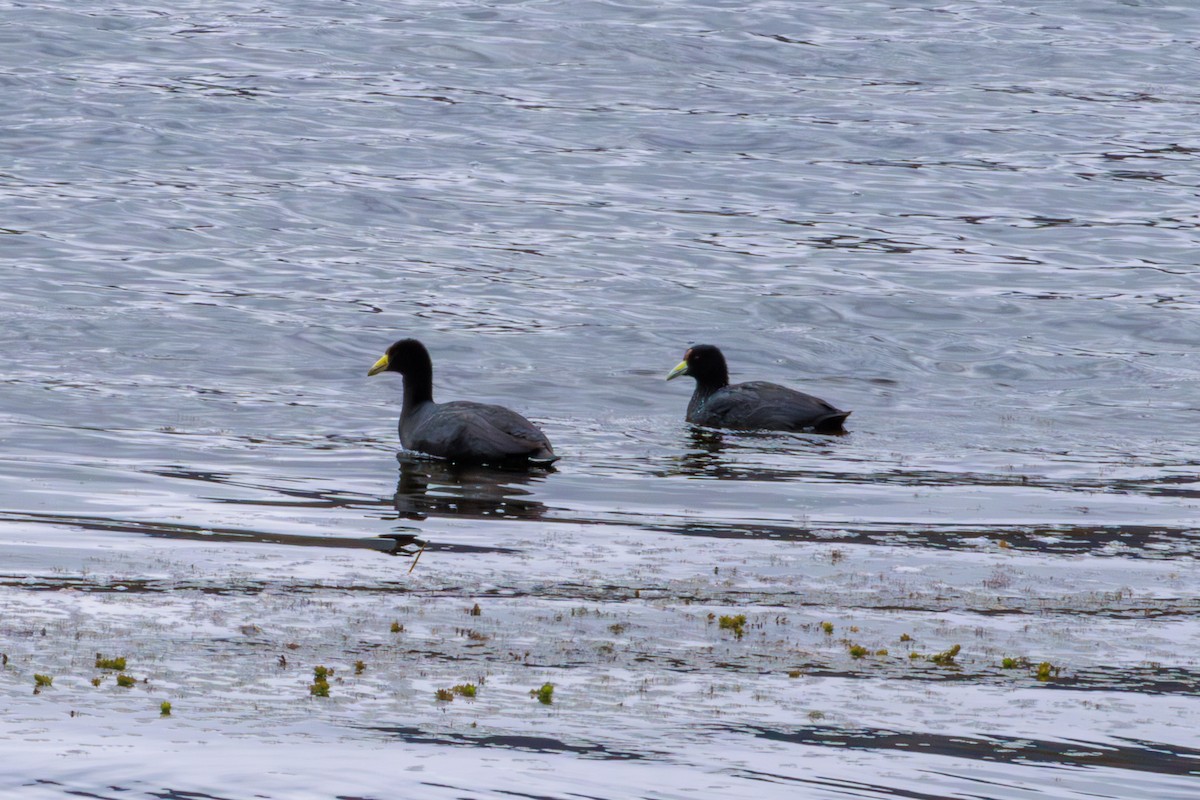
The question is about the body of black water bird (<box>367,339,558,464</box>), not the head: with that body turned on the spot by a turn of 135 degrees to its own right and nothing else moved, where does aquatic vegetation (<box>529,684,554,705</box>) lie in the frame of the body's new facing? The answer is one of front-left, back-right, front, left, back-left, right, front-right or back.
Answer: back-right

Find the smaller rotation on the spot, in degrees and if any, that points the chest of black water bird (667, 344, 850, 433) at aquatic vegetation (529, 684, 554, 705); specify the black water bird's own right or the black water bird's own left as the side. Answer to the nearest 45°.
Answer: approximately 90° to the black water bird's own left

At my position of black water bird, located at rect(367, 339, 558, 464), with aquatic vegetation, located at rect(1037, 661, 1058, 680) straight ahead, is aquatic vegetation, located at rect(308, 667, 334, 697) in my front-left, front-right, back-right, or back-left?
front-right

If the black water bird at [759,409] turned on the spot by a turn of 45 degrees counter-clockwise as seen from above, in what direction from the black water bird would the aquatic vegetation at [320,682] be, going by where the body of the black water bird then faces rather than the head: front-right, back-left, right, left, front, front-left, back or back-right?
front-left

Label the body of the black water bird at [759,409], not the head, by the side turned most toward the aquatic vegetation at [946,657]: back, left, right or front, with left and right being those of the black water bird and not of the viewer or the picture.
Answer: left

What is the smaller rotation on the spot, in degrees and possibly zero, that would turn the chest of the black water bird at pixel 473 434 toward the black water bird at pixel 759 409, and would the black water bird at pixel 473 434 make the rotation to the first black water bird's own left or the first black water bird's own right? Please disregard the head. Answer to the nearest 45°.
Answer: approximately 135° to the first black water bird's own right

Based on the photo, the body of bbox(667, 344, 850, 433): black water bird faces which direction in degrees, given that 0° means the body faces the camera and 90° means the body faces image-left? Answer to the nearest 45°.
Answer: approximately 90°

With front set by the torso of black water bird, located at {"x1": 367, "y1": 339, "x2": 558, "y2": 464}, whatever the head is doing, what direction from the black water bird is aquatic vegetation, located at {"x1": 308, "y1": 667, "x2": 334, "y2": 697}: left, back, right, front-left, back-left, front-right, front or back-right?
left

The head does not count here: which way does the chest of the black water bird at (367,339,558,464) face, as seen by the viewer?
to the viewer's left

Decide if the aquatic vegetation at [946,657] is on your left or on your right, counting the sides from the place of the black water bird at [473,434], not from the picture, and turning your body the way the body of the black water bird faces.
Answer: on your left

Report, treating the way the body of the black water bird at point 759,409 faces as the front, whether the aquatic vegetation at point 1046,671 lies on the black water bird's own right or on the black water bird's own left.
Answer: on the black water bird's own left

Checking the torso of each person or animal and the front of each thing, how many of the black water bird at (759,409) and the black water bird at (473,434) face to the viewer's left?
2

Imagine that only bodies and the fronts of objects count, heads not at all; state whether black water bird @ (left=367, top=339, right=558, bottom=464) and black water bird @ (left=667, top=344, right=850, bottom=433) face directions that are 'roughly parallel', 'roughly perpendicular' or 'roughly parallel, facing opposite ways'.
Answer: roughly parallel
